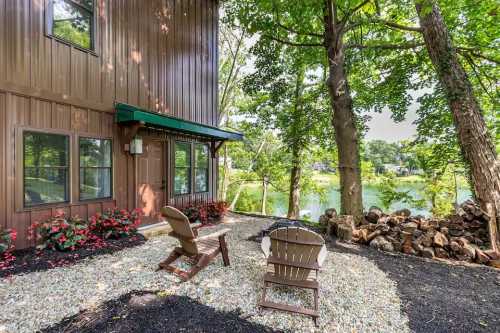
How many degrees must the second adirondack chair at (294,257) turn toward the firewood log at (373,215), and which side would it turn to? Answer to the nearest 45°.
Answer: approximately 45° to its right

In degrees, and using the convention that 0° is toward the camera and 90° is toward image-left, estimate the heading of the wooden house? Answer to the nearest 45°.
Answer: approximately 315°

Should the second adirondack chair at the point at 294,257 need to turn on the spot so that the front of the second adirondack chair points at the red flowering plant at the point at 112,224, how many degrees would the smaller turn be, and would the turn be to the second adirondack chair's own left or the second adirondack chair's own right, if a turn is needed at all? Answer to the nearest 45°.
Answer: approximately 90° to the second adirondack chair's own left

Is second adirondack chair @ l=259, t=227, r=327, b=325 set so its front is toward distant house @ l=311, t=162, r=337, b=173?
yes

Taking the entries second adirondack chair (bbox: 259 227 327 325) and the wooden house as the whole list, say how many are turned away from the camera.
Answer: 1

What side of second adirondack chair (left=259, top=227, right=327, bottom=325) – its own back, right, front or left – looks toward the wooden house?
left

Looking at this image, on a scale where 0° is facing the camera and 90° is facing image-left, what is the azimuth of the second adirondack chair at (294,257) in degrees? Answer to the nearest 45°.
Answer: approximately 180°

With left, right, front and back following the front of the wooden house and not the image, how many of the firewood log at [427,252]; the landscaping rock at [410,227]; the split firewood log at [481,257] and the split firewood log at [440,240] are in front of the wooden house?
4

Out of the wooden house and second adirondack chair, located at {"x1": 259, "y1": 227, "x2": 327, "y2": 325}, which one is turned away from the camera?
the second adirondack chair

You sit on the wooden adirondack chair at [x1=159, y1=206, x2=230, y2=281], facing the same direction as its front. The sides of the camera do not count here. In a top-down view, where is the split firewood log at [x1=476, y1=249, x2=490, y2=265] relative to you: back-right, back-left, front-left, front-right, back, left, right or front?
front-right

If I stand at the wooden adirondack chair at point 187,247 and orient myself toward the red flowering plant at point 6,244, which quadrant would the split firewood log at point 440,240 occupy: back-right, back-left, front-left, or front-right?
back-right
